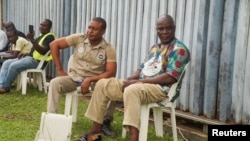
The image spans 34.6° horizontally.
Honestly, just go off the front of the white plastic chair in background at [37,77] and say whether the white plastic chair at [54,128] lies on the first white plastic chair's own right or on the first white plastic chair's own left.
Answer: on the first white plastic chair's own left

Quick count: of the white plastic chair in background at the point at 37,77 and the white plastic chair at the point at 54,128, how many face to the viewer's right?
0

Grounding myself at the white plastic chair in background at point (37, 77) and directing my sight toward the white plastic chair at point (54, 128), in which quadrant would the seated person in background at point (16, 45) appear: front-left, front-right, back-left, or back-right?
back-right

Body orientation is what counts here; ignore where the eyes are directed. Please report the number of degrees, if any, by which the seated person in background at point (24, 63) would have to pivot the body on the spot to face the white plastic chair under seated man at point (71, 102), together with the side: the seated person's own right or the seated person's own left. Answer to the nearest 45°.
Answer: approximately 90° to the seated person's own left
